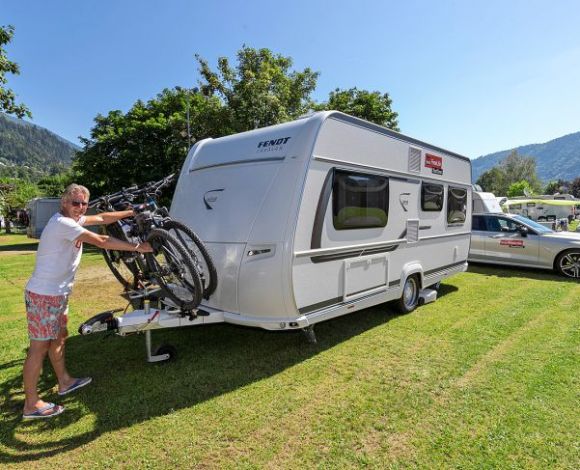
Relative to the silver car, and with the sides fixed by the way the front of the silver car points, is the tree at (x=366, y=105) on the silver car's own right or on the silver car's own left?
on the silver car's own left

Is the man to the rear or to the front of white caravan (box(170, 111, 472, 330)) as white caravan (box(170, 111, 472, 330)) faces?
to the front

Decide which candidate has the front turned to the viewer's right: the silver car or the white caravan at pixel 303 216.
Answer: the silver car

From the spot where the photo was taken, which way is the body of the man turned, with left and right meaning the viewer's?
facing to the right of the viewer

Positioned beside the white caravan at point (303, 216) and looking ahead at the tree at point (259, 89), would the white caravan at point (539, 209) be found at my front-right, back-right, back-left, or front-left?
front-right

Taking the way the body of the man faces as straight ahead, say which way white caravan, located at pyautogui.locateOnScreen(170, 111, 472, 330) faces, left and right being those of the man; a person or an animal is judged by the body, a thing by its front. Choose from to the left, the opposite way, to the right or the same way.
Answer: the opposite way

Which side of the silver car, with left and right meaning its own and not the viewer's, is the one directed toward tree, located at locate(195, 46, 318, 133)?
back

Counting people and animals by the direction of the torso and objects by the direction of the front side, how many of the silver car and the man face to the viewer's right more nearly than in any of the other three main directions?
2

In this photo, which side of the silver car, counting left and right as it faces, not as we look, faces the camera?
right

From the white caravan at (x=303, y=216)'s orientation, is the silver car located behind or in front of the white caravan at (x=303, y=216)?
behind

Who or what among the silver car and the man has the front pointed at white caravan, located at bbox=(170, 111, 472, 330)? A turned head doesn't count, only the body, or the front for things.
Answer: the man

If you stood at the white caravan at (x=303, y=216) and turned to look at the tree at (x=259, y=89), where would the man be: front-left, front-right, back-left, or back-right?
back-left

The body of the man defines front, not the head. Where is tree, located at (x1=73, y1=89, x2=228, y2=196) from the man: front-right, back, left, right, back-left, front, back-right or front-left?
left

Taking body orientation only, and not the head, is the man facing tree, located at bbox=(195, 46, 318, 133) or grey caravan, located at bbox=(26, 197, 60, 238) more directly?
the tree

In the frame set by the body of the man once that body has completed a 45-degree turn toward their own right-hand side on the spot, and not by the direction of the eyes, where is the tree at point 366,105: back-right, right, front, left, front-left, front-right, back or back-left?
left
